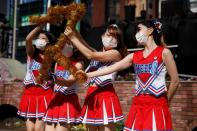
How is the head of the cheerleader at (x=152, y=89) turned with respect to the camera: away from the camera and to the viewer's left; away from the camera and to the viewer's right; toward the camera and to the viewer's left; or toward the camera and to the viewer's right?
toward the camera and to the viewer's left

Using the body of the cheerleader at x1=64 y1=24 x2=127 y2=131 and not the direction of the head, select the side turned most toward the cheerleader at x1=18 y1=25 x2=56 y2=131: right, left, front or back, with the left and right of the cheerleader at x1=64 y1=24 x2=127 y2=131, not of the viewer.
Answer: right

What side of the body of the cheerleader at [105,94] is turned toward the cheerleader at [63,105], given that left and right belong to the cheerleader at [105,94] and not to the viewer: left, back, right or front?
right

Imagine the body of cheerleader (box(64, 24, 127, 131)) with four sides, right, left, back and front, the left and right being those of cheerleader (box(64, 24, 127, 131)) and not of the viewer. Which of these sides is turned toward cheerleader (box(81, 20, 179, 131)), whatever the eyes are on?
left

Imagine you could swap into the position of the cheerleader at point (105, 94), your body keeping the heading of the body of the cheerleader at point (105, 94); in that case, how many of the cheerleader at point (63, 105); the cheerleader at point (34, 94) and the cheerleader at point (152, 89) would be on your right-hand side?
2

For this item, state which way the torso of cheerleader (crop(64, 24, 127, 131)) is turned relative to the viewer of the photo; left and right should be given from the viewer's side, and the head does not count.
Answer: facing the viewer and to the left of the viewer

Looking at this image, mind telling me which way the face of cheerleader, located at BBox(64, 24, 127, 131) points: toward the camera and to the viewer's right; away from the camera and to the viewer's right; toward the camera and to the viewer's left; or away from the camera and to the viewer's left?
toward the camera and to the viewer's left
